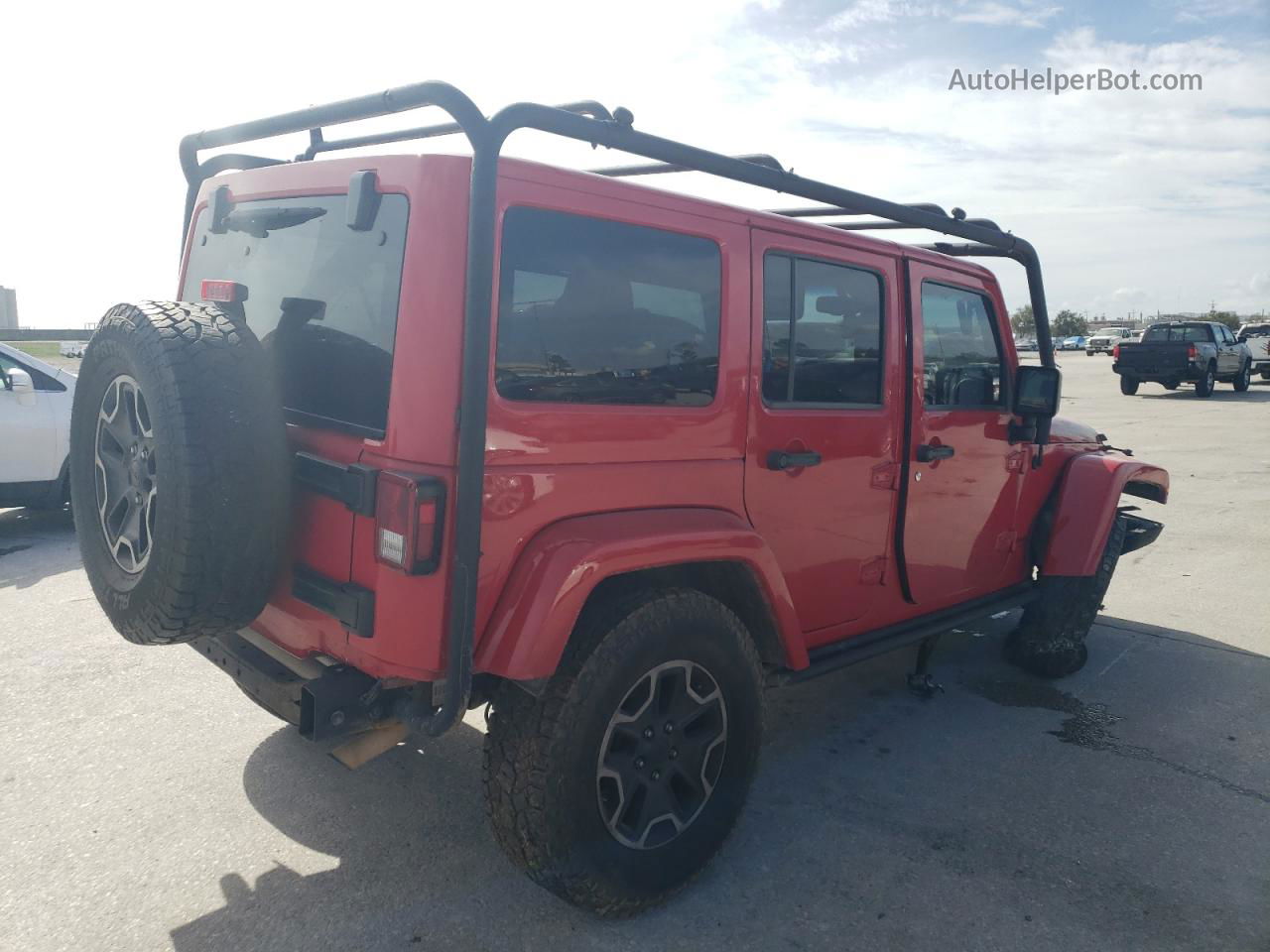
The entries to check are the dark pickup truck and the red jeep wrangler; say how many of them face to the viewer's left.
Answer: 0

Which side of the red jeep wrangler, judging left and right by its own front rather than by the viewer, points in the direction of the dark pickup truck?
front

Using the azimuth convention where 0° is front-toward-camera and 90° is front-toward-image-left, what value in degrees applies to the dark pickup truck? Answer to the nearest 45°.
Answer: approximately 225°

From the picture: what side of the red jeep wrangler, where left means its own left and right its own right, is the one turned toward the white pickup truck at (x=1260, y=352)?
front

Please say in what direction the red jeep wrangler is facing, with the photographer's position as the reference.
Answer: facing away from the viewer and to the right of the viewer

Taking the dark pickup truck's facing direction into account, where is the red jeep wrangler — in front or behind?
behind

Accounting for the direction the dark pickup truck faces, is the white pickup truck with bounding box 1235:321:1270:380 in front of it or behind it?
in front

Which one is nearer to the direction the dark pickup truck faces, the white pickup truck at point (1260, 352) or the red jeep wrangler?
the white pickup truck

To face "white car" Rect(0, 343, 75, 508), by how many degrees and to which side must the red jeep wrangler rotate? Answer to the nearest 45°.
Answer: approximately 90° to its left

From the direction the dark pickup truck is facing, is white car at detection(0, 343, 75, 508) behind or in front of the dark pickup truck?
behind
